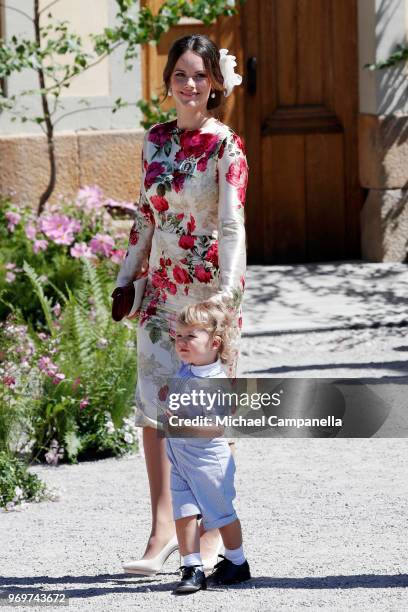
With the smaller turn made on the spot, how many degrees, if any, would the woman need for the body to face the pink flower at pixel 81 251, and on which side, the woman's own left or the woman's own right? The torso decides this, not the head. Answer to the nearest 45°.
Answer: approximately 135° to the woman's own right

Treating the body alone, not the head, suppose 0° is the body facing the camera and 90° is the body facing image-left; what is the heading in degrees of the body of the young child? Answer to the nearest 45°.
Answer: approximately 45°

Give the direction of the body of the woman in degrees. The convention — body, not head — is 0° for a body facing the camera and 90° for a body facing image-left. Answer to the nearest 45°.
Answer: approximately 45°

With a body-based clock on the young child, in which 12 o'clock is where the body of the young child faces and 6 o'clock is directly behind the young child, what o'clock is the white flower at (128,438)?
The white flower is roughly at 4 o'clock from the young child.

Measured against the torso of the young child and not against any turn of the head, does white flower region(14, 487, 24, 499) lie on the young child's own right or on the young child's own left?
on the young child's own right

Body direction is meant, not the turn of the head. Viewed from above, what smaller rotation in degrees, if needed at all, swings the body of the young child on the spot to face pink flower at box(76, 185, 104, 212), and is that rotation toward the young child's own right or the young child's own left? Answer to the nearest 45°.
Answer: approximately 135° to the young child's own right

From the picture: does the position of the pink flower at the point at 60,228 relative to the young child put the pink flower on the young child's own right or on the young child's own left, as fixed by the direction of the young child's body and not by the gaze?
on the young child's own right

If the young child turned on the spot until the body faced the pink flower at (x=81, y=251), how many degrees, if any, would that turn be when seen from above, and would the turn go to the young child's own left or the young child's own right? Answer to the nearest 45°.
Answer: approximately 135° to the young child's own right

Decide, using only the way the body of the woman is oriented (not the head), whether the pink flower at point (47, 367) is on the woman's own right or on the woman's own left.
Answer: on the woman's own right
